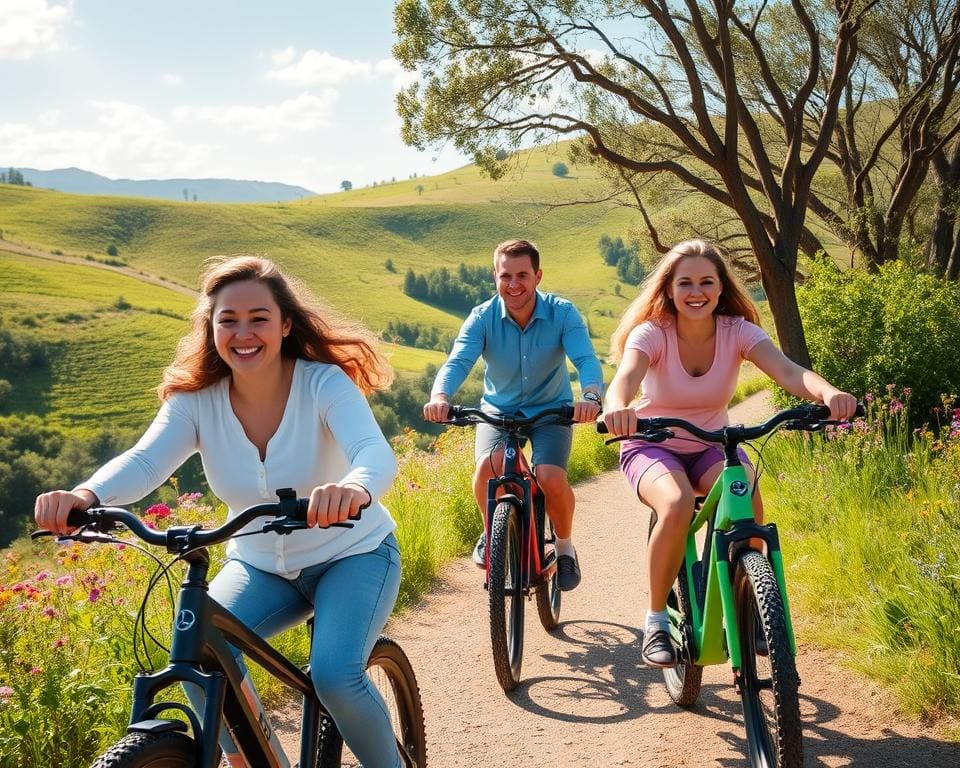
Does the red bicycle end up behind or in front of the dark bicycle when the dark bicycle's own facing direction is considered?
behind

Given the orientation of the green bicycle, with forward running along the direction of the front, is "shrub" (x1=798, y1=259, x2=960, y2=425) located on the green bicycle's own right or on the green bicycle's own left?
on the green bicycle's own left

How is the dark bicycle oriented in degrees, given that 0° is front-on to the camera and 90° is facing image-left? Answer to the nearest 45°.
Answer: approximately 45°

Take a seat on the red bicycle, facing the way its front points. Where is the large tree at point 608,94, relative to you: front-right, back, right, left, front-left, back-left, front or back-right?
back

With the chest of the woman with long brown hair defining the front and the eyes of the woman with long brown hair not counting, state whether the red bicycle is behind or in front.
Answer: behind

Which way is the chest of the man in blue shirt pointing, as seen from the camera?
toward the camera

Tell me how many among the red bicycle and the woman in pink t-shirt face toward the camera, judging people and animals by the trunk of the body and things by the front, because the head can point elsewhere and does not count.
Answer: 2

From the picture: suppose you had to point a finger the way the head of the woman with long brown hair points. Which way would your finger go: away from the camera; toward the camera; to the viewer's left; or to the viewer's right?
toward the camera

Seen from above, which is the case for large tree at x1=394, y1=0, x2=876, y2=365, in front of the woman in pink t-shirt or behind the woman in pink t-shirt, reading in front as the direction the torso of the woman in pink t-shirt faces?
behind

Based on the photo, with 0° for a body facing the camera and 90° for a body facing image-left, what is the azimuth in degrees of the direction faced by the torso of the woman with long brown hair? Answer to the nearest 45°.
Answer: approximately 45°

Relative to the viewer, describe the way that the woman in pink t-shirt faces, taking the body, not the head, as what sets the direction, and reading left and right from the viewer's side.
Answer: facing the viewer

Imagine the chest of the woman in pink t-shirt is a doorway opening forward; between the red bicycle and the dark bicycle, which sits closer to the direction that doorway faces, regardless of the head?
the dark bicycle

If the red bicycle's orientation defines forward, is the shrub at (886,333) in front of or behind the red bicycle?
behind

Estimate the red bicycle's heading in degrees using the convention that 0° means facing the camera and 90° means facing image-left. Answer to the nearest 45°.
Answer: approximately 0°
